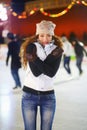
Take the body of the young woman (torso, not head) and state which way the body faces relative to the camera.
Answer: toward the camera

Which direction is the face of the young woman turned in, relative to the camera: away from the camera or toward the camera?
toward the camera
